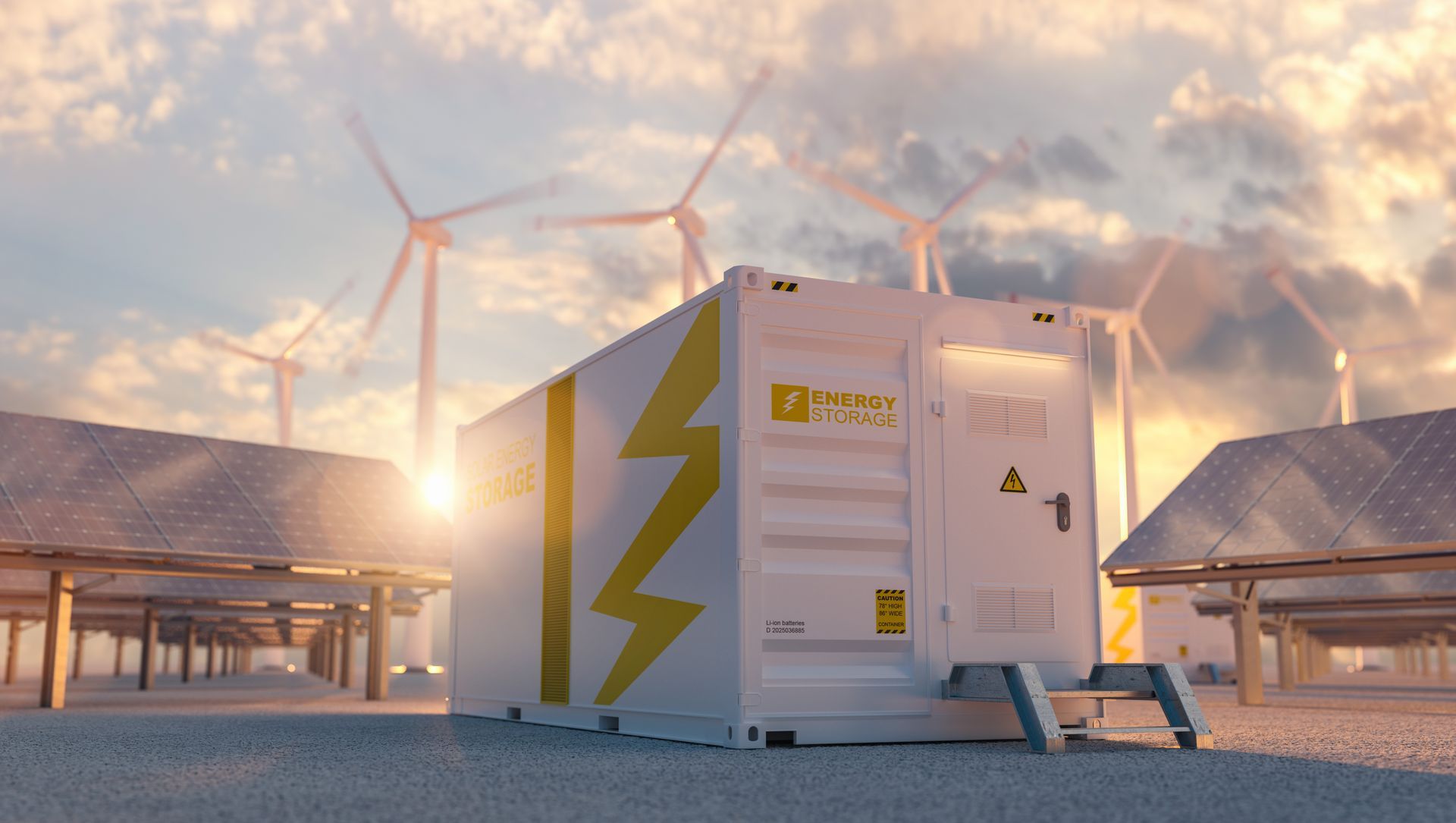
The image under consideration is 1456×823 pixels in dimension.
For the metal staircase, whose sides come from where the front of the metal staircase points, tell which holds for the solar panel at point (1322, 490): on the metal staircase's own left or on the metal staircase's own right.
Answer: on the metal staircase's own left

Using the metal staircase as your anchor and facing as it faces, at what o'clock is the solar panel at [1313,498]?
The solar panel is roughly at 8 o'clock from the metal staircase.

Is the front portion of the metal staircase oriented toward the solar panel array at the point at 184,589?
no

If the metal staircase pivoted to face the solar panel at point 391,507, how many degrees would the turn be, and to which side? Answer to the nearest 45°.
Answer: approximately 180°

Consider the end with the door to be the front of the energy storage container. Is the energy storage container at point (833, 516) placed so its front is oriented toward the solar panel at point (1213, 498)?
no

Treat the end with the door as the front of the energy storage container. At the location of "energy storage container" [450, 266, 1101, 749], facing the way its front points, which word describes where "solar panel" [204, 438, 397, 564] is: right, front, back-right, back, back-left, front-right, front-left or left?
back

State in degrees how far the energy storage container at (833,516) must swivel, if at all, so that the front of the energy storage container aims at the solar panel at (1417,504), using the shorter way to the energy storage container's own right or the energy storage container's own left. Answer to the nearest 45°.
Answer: approximately 90° to the energy storage container's own left

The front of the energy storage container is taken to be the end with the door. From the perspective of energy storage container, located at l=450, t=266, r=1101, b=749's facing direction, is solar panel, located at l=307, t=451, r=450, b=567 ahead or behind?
behind

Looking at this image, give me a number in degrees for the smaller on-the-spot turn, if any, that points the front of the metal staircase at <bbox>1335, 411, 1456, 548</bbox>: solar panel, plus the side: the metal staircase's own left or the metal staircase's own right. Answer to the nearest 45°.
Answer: approximately 90° to the metal staircase's own left

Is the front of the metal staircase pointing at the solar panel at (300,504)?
no

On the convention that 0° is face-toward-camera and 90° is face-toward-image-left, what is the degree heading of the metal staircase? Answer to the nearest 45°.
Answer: approximately 315°

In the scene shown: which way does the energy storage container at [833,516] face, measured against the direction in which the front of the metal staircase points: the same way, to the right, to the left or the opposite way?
the same way

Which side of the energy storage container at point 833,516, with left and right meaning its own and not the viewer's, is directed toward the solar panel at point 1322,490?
left
